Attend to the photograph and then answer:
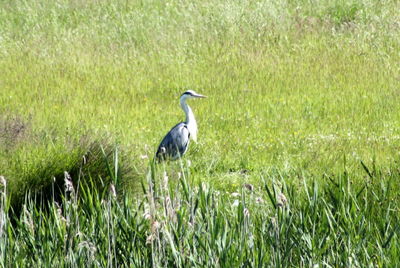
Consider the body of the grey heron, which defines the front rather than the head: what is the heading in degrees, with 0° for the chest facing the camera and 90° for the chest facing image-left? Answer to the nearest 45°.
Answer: approximately 270°

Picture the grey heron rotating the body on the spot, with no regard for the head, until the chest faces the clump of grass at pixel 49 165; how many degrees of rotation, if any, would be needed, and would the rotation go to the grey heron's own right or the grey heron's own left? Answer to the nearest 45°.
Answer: approximately 135° to the grey heron's own right
